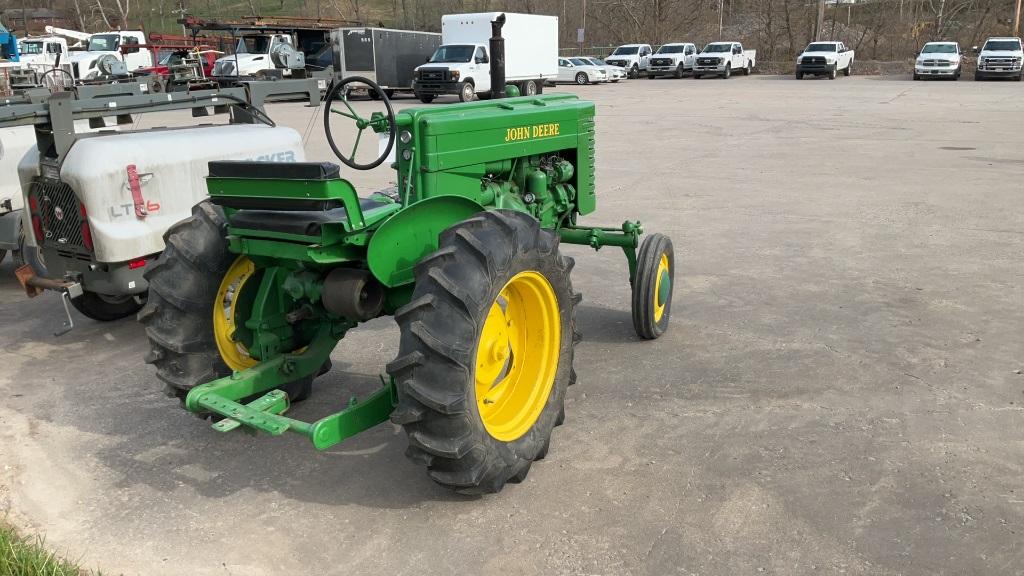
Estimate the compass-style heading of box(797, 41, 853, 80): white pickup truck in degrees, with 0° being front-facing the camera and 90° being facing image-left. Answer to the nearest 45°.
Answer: approximately 45°

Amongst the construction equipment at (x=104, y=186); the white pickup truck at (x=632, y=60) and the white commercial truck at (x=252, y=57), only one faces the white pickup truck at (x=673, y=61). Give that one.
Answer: the construction equipment

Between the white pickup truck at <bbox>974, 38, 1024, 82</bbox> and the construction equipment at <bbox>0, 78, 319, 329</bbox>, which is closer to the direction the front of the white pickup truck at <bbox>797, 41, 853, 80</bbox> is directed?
the construction equipment

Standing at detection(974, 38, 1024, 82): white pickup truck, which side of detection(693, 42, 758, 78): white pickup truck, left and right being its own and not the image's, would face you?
left

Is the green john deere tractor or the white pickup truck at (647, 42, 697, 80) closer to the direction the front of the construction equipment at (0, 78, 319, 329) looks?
the white pickup truck

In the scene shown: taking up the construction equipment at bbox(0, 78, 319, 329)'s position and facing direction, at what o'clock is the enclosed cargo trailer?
The enclosed cargo trailer is roughly at 11 o'clock from the construction equipment.

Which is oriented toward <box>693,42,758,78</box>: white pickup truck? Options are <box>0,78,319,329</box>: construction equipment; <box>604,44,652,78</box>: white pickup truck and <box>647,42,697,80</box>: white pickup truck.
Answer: the construction equipment

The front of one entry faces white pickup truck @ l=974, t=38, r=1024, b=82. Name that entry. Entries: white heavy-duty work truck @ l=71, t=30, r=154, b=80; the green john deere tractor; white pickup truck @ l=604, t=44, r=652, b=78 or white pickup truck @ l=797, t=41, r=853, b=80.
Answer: the green john deere tractor

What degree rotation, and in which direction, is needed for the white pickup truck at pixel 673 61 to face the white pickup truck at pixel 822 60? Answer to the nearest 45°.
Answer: approximately 90° to its left

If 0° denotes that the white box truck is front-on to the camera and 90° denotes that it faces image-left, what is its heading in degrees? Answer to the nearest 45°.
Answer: approximately 45°

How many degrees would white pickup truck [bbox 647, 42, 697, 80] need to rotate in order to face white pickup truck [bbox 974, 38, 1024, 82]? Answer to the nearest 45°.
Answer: approximately 90° to its left

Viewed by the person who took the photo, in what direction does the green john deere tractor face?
facing away from the viewer and to the right of the viewer
